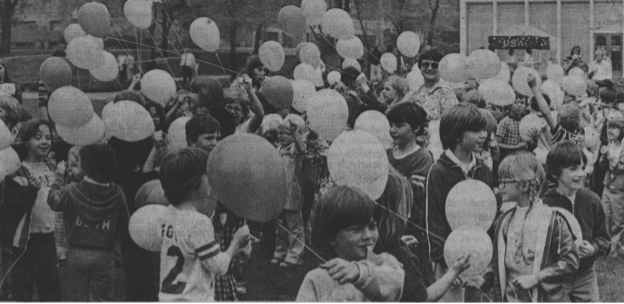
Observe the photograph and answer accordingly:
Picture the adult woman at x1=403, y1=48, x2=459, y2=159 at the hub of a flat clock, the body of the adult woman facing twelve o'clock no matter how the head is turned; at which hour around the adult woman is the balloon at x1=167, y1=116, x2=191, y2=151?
The balloon is roughly at 2 o'clock from the adult woman.

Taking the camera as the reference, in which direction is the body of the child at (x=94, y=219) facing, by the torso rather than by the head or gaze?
away from the camera

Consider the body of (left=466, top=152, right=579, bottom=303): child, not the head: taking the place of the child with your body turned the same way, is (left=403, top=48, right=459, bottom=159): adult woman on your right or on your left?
on your right

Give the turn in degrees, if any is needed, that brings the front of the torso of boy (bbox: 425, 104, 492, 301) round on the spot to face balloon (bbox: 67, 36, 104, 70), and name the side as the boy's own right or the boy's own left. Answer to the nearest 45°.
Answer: approximately 180°

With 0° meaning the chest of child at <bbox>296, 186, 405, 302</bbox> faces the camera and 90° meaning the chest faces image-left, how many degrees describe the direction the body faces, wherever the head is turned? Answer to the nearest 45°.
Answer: approximately 315°

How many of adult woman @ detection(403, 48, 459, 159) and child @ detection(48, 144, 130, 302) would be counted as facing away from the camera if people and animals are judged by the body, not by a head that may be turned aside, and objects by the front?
1

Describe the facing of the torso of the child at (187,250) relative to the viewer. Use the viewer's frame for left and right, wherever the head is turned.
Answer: facing away from the viewer and to the right of the viewer

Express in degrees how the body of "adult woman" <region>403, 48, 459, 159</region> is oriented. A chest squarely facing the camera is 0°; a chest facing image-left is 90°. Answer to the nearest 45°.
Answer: approximately 0°
